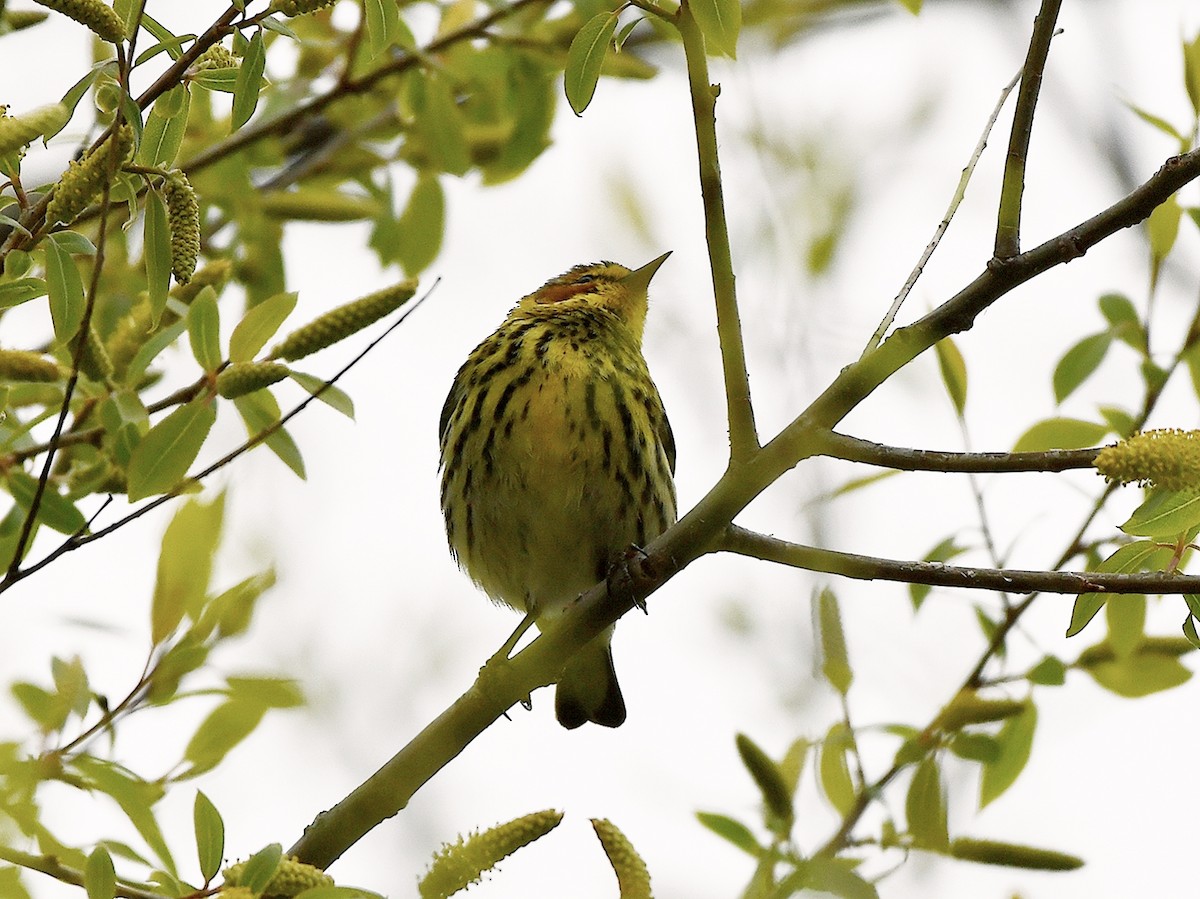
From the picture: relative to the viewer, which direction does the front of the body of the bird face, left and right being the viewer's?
facing the viewer
